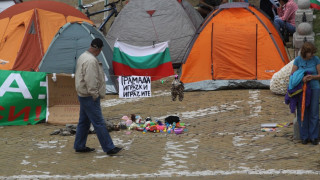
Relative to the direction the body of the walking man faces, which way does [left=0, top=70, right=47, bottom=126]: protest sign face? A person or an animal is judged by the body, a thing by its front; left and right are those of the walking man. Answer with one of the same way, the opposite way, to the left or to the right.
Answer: to the right

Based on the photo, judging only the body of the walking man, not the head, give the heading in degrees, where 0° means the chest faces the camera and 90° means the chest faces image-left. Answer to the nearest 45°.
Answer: approximately 270°

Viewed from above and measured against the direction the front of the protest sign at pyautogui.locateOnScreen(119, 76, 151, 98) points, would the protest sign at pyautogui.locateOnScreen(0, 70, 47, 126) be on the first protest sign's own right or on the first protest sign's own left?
on the first protest sign's own right

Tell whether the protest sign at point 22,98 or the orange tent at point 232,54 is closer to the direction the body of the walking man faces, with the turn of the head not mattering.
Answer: the orange tent

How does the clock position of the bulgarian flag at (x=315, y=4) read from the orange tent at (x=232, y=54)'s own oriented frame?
The bulgarian flag is roughly at 7 o'clock from the orange tent.

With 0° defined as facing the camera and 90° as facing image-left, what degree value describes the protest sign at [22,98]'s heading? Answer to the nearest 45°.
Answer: approximately 0°

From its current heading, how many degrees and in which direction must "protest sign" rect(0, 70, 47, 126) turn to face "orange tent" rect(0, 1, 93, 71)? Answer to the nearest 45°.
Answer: approximately 180°
